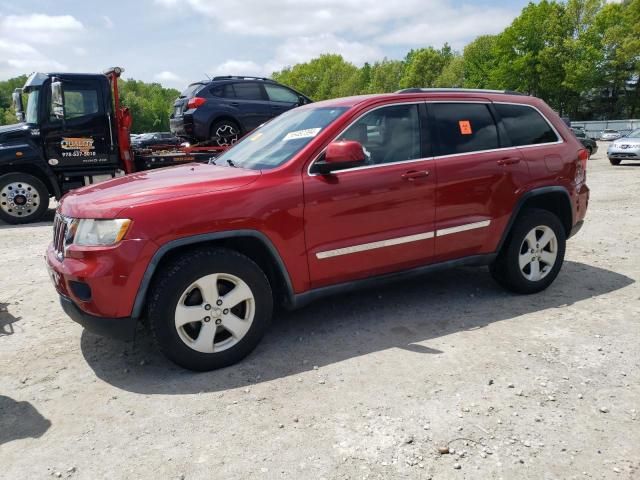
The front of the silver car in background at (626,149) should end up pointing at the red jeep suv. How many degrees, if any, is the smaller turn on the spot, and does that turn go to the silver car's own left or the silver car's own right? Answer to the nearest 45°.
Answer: approximately 45° to the silver car's own left

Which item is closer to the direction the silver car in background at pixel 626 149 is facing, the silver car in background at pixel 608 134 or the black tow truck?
the black tow truck

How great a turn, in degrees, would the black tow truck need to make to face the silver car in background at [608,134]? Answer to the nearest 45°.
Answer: approximately 135° to its right

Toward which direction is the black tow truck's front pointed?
to the viewer's left

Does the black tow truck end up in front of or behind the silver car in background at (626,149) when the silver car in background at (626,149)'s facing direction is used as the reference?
in front

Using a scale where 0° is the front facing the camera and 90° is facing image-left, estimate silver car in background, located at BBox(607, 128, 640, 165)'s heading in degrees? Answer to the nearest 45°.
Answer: approximately 45°

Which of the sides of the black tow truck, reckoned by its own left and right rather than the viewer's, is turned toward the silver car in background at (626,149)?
back

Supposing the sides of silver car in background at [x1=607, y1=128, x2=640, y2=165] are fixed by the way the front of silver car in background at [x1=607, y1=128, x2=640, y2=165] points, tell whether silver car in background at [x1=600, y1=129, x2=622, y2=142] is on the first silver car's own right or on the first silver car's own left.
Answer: on the first silver car's own right
